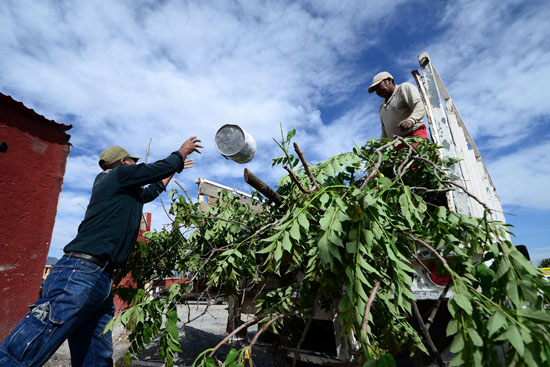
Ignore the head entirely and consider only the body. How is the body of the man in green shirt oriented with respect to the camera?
to the viewer's right

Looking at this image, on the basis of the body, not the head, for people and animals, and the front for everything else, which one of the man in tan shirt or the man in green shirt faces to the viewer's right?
the man in green shirt

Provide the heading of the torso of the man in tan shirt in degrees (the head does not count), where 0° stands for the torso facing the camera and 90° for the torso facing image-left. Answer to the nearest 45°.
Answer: approximately 45°

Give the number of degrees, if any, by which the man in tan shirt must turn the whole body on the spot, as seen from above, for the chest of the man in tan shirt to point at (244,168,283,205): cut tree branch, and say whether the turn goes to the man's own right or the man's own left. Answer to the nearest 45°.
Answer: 0° — they already face it

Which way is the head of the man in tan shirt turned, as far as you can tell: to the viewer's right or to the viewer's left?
to the viewer's left

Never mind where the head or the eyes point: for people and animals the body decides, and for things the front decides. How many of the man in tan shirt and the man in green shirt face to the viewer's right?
1

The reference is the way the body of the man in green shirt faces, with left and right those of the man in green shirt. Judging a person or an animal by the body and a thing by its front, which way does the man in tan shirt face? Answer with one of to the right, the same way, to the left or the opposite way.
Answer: the opposite way
